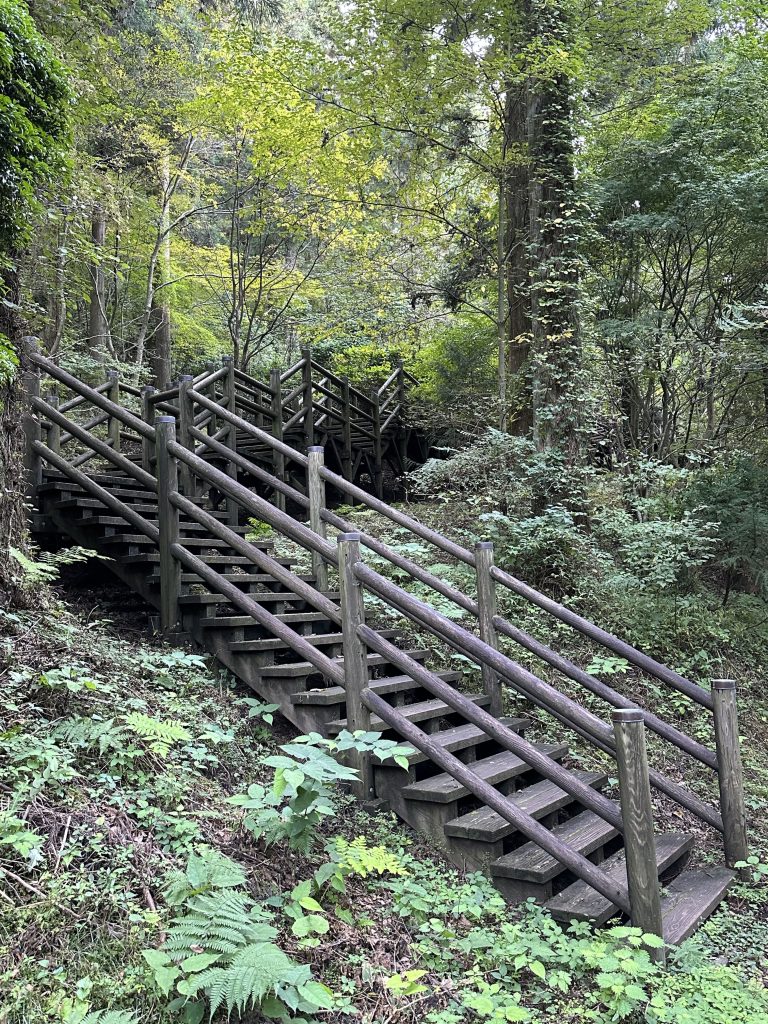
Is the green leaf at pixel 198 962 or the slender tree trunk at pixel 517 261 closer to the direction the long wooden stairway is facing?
the green leaf

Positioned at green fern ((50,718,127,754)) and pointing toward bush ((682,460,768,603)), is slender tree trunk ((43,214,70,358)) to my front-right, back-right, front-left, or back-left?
front-left
